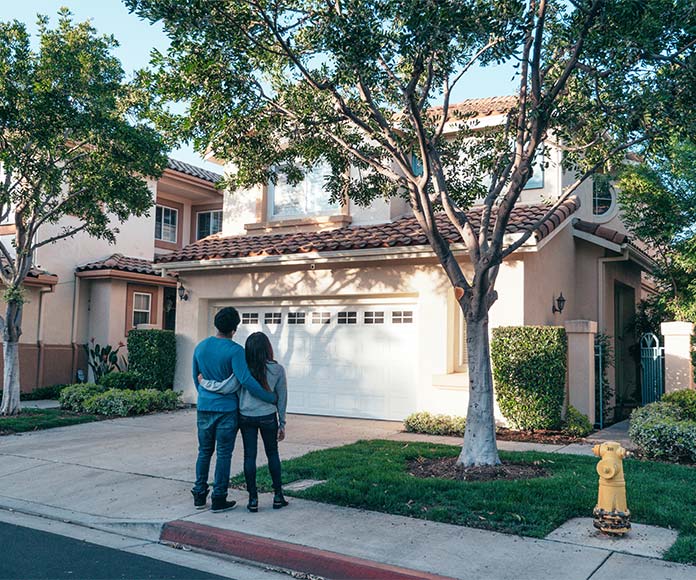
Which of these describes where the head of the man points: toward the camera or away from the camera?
away from the camera

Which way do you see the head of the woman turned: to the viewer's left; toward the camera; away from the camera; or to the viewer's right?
away from the camera

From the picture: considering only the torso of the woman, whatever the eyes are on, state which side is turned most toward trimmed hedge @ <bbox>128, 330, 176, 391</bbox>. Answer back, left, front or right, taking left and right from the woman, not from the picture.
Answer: front

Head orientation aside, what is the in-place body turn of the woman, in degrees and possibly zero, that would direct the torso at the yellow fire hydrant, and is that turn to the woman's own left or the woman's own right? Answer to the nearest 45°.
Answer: approximately 90° to the woman's own right

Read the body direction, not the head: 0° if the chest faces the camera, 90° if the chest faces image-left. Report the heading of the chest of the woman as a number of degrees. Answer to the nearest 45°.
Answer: approximately 180°

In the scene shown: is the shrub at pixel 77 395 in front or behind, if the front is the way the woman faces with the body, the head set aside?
in front

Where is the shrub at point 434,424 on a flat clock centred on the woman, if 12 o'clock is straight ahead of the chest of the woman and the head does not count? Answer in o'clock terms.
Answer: The shrub is roughly at 1 o'clock from the woman.

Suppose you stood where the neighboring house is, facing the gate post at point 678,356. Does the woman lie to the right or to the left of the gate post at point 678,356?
right

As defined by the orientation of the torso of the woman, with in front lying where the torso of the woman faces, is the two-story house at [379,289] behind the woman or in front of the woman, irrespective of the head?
in front

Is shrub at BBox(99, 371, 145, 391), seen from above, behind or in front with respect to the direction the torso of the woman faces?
in front

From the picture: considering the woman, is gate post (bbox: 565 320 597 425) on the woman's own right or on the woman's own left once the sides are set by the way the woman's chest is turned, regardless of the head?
on the woman's own right

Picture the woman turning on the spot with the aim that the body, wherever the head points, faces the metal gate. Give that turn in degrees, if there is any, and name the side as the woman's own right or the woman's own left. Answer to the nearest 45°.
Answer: approximately 45° to the woman's own right

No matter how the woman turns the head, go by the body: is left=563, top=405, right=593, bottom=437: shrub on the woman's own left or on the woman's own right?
on the woman's own right

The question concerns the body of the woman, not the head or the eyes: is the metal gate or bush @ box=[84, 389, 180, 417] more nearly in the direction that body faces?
the bush

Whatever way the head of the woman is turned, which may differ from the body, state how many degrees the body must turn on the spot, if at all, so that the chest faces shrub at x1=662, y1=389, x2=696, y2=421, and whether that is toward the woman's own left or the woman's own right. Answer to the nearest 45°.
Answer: approximately 45° to the woman's own right
